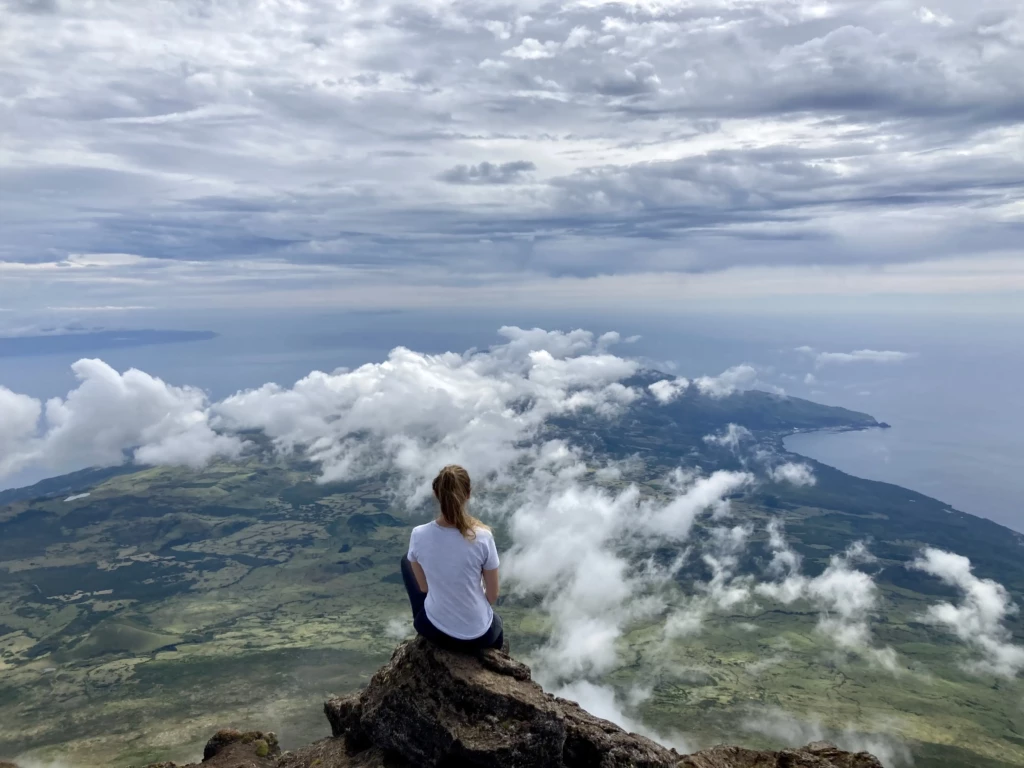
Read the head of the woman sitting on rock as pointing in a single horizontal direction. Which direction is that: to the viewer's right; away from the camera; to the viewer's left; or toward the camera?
away from the camera

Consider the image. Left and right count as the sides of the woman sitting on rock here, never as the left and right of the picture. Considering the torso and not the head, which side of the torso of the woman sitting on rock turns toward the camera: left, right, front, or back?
back

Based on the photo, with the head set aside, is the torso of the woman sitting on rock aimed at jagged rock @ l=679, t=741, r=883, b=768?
no
